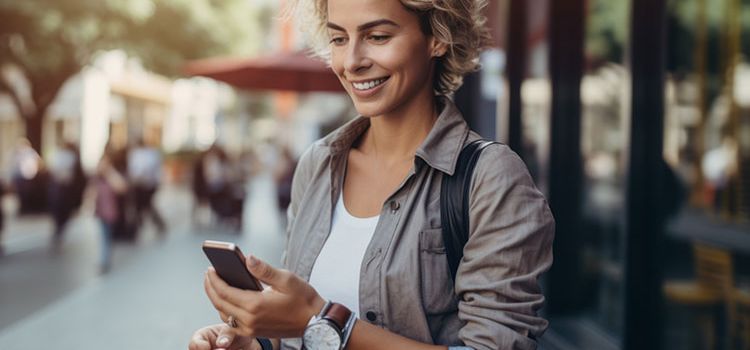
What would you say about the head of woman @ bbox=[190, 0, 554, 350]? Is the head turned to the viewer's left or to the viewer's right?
to the viewer's left

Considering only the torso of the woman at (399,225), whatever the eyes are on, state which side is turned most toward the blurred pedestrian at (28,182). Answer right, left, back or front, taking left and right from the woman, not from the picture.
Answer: right

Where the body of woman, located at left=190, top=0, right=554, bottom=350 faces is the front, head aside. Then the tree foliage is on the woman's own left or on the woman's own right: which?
on the woman's own right

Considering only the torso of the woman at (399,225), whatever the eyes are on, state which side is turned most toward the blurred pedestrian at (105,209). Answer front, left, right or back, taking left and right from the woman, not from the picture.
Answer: right

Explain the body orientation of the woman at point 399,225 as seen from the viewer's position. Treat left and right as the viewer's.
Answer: facing the viewer and to the left of the viewer

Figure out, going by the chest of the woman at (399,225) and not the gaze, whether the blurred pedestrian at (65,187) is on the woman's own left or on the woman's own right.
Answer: on the woman's own right

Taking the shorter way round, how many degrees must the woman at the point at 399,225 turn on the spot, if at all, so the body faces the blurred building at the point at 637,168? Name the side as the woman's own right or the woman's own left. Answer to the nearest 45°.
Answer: approximately 180°
